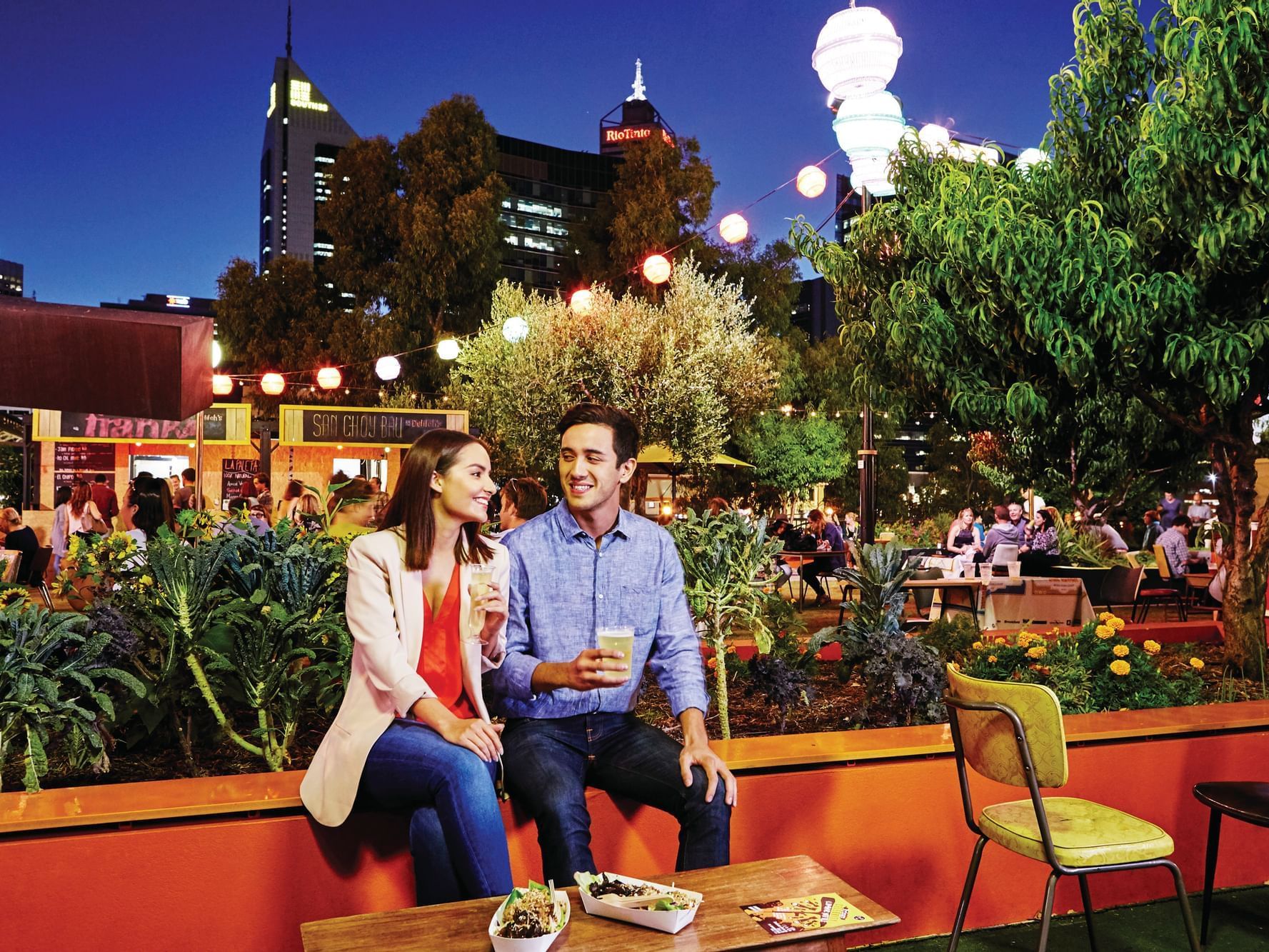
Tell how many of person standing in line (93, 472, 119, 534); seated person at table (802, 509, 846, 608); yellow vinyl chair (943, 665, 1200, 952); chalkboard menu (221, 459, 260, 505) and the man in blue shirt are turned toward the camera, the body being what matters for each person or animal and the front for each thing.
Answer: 2

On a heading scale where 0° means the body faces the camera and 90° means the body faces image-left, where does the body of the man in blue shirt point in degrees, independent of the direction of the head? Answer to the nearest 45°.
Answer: approximately 0°

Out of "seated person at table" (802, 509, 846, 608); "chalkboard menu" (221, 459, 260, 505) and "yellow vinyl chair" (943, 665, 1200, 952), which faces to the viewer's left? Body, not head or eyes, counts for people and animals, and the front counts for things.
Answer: the seated person at table

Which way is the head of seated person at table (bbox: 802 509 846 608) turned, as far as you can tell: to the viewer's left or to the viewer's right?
to the viewer's left

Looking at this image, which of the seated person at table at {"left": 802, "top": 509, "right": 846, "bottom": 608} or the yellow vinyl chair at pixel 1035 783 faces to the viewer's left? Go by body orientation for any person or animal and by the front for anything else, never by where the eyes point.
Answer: the seated person at table

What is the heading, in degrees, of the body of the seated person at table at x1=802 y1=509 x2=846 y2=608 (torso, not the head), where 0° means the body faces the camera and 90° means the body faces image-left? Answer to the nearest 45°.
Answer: approximately 90°

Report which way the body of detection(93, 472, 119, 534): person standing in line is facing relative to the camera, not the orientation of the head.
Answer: away from the camera

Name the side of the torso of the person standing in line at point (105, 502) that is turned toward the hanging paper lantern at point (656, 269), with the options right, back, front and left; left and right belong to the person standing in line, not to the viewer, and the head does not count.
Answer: right

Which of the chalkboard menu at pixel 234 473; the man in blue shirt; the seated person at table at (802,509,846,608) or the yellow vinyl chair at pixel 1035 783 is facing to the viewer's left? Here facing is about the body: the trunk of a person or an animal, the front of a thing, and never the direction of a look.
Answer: the seated person at table

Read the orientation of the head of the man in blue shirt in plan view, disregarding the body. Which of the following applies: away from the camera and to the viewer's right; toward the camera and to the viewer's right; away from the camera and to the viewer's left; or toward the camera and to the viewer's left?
toward the camera and to the viewer's left

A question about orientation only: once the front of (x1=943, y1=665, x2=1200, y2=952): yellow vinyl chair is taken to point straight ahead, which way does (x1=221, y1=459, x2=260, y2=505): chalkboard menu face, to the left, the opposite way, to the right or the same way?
to the right

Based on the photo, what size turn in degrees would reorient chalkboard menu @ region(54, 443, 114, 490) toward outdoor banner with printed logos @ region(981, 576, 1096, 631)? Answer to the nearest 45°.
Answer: approximately 45° to its left

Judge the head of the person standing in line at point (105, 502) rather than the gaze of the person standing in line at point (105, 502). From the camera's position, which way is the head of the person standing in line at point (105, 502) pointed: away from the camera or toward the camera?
away from the camera

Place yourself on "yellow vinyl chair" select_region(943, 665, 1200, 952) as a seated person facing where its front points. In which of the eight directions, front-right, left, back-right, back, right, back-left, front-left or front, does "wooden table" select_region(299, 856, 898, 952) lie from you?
back
